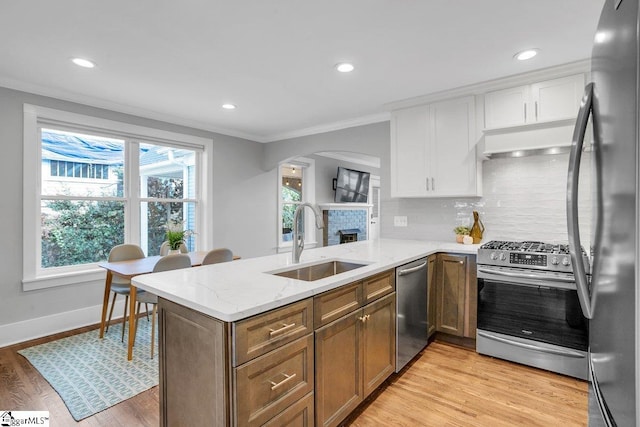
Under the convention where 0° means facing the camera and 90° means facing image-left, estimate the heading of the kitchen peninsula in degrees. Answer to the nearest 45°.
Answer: approximately 315°

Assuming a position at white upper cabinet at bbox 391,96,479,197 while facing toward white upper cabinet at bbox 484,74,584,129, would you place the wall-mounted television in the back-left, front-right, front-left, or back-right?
back-left

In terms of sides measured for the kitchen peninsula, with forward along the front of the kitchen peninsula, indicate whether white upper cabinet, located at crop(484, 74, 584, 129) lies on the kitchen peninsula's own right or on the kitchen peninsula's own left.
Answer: on the kitchen peninsula's own left

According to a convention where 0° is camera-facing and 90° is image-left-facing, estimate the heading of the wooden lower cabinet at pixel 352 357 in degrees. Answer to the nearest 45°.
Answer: approximately 315°

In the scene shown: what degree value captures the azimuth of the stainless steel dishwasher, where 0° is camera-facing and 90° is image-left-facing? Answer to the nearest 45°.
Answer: approximately 315°

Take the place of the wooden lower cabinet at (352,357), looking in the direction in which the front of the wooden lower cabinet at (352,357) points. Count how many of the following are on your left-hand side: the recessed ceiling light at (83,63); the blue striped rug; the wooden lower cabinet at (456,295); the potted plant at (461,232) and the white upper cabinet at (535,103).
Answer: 3
